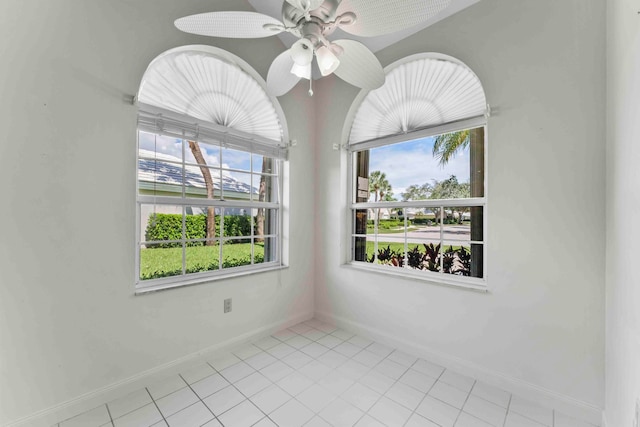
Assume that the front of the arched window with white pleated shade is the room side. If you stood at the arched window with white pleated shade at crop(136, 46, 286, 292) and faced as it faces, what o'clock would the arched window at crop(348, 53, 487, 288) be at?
The arched window is roughly at 11 o'clock from the arched window with white pleated shade.

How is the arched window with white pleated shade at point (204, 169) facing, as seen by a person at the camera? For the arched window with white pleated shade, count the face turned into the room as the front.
facing the viewer and to the right of the viewer

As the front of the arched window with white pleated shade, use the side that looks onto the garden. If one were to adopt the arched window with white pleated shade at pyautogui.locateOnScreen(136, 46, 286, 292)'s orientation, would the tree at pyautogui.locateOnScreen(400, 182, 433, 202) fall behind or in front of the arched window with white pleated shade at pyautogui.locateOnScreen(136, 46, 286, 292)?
in front

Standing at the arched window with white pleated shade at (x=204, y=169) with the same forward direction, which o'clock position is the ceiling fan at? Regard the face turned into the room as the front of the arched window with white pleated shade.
The ceiling fan is roughly at 1 o'clock from the arched window with white pleated shade.
